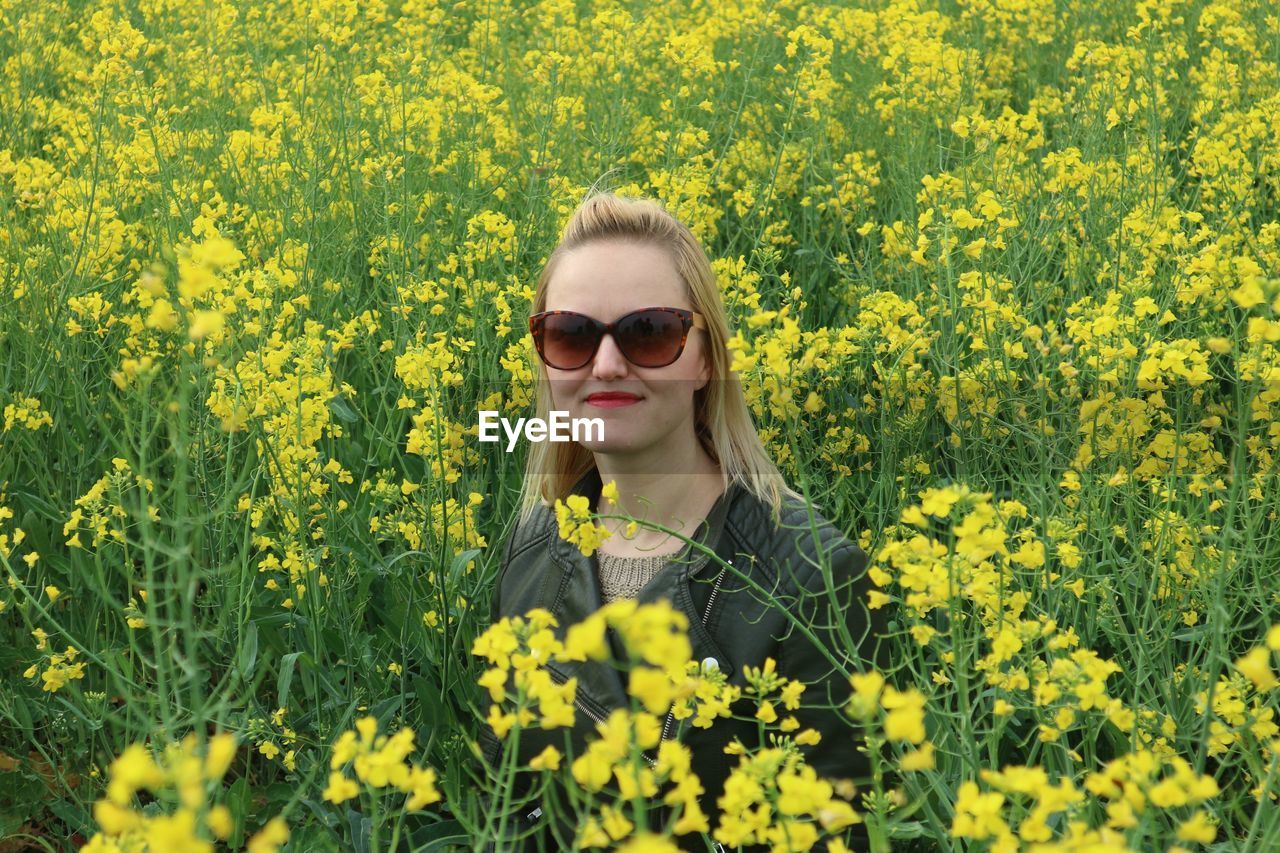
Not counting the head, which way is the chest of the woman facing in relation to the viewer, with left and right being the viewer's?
facing the viewer and to the left of the viewer
